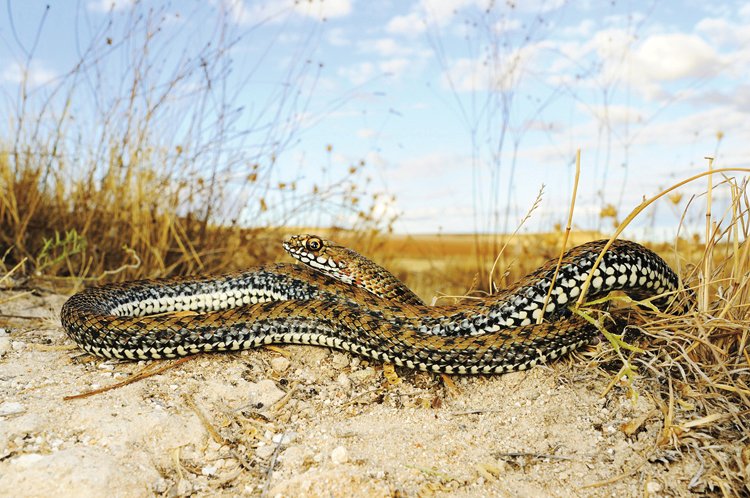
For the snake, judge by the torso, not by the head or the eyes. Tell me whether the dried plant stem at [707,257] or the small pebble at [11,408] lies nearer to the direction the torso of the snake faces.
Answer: the small pebble

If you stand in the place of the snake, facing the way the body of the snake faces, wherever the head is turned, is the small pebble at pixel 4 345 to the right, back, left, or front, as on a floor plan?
front

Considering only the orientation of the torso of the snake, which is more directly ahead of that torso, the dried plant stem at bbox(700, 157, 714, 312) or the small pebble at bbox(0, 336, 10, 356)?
the small pebble

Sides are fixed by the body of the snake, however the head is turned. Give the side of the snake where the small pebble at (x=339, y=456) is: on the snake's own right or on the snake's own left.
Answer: on the snake's own left

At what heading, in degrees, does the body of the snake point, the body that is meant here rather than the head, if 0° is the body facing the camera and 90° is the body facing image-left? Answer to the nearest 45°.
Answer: approximately 90°

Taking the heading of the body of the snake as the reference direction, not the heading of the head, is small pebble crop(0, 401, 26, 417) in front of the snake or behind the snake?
in front

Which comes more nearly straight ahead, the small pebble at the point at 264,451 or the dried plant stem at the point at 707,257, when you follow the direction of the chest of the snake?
the small pebble
